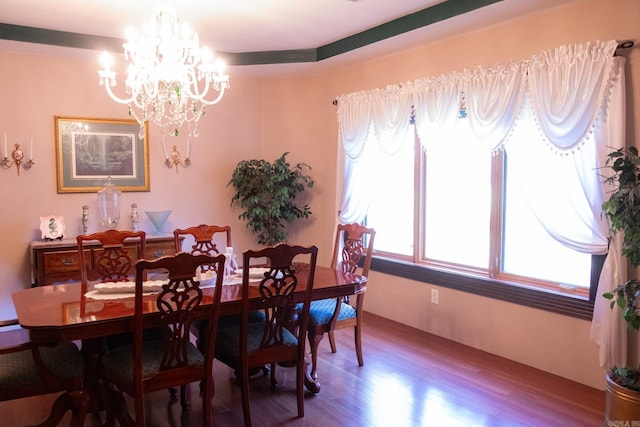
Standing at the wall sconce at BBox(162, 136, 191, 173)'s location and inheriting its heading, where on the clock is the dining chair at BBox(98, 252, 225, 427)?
The dining chair is roughly at 12 o'clock from the wall sconce.

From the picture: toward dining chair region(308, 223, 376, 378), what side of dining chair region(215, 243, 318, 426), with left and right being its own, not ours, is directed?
right

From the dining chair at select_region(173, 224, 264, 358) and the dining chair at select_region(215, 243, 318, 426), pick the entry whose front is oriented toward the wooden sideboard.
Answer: the dining chair at select_region(215, 243, 318, 426)

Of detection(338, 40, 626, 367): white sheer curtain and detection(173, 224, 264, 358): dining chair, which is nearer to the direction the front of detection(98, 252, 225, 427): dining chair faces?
the dining chair

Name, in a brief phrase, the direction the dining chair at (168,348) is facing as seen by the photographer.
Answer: facing away from the viewer and to the left of the viewer

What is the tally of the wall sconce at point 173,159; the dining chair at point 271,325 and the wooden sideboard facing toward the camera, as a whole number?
2

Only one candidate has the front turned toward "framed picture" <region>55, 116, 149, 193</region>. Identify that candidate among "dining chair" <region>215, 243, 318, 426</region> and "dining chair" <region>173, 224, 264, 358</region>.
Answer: "dining chair" <region>215, 243, 318, 426</region>

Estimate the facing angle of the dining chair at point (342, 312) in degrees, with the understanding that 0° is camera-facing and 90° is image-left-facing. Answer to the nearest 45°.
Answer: approximately 45°

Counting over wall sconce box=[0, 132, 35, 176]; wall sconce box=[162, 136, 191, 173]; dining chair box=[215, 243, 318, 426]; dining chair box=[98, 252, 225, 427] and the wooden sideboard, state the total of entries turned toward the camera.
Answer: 3

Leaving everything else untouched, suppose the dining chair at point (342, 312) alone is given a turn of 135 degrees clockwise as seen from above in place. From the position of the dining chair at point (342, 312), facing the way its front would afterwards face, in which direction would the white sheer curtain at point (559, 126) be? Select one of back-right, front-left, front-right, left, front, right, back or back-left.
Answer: right
